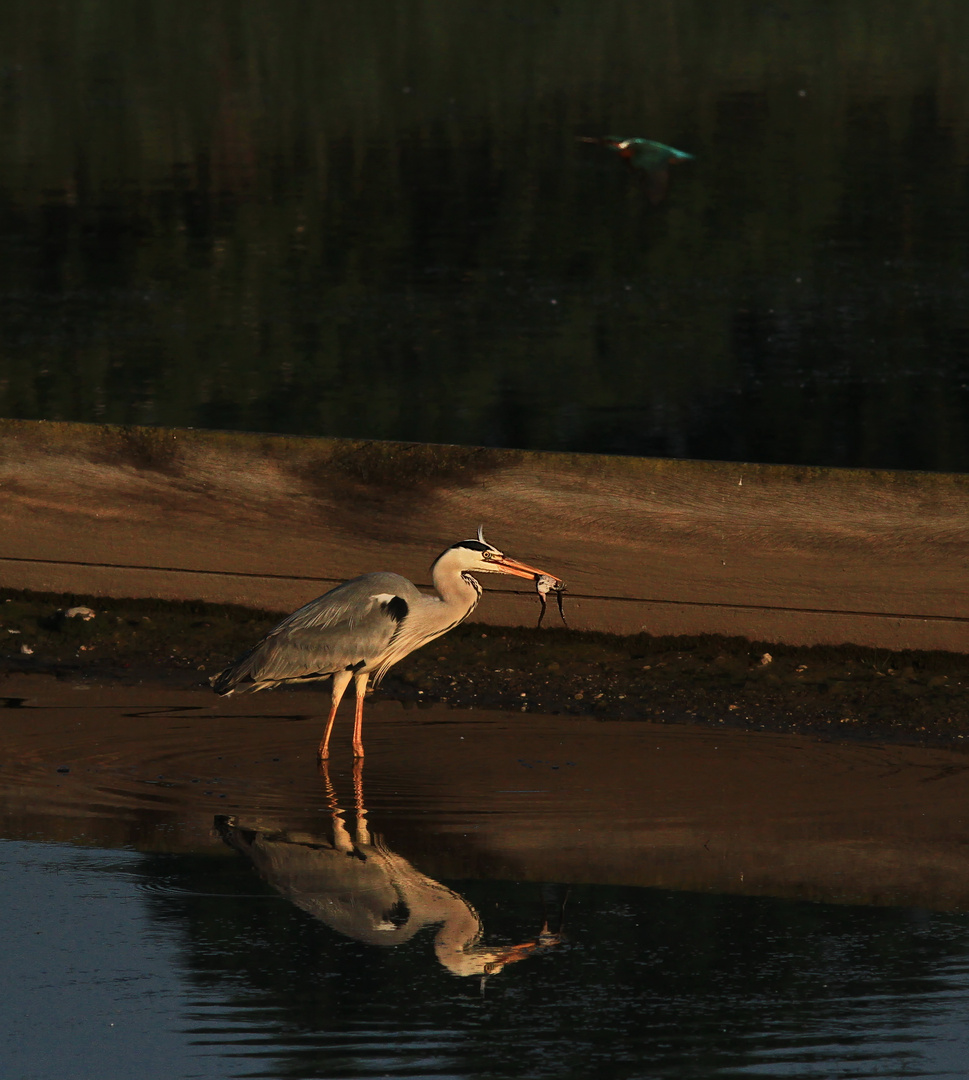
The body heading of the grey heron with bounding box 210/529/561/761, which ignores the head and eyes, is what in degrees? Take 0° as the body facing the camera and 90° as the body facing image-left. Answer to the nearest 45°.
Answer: approximately 270°
